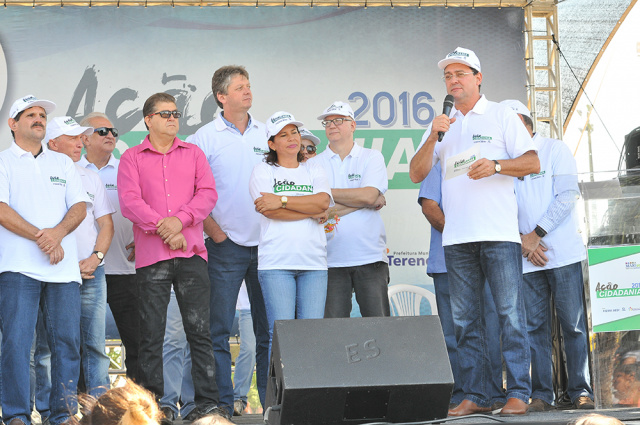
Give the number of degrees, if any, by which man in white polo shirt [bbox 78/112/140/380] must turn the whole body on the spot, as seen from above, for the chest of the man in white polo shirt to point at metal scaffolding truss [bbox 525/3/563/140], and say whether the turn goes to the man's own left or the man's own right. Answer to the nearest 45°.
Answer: approximately 45° to the man's own left

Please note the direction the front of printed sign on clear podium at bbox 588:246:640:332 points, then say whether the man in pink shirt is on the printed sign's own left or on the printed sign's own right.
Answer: on the printed sign's own right

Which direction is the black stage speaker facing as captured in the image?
away from the camera

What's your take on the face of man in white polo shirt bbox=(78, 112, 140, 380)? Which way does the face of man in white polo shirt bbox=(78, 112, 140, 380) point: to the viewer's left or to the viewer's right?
to the viewer's right

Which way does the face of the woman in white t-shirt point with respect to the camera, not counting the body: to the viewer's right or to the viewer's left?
to the viewer's right

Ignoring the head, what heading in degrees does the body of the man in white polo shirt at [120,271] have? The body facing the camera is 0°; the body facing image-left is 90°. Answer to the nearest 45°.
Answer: approximately 315°

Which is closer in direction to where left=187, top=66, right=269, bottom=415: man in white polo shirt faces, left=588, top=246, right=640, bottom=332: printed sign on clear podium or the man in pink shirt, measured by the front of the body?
the printed sign on clear podium
